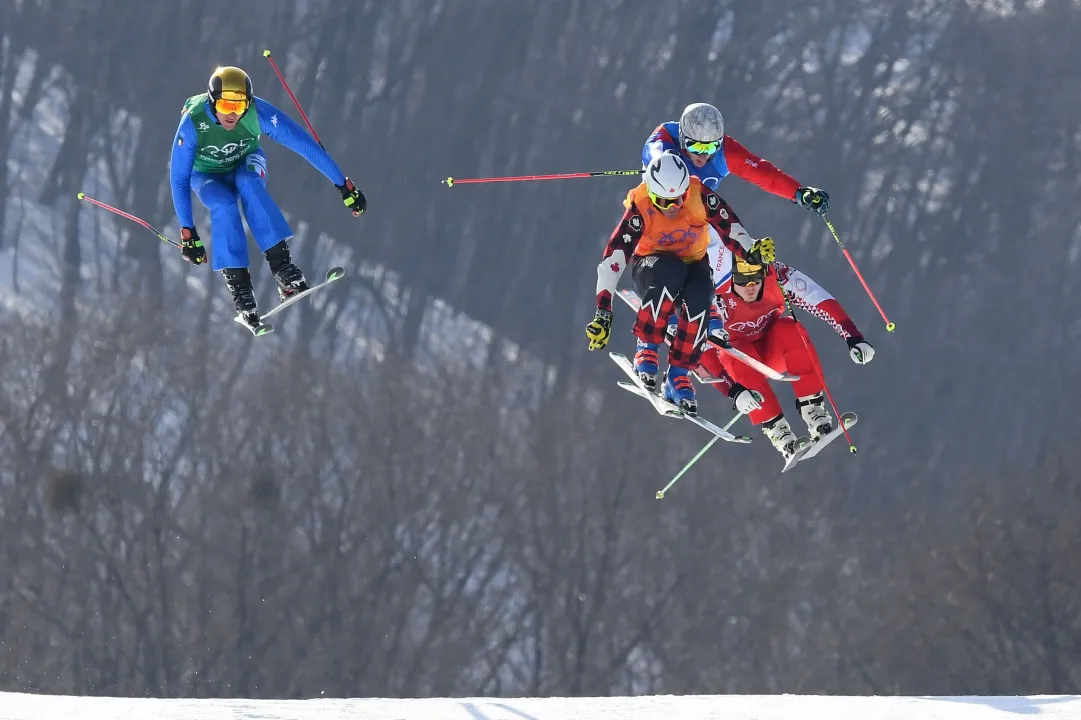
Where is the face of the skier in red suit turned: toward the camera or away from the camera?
toward the camera

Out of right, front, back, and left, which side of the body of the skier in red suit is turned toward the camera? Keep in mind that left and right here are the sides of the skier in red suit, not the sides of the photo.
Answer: front
